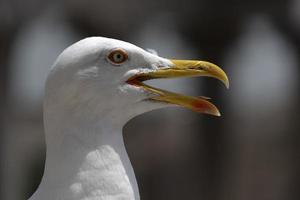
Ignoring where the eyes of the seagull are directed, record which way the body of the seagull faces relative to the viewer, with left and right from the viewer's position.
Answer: facing to the right of the viewer
